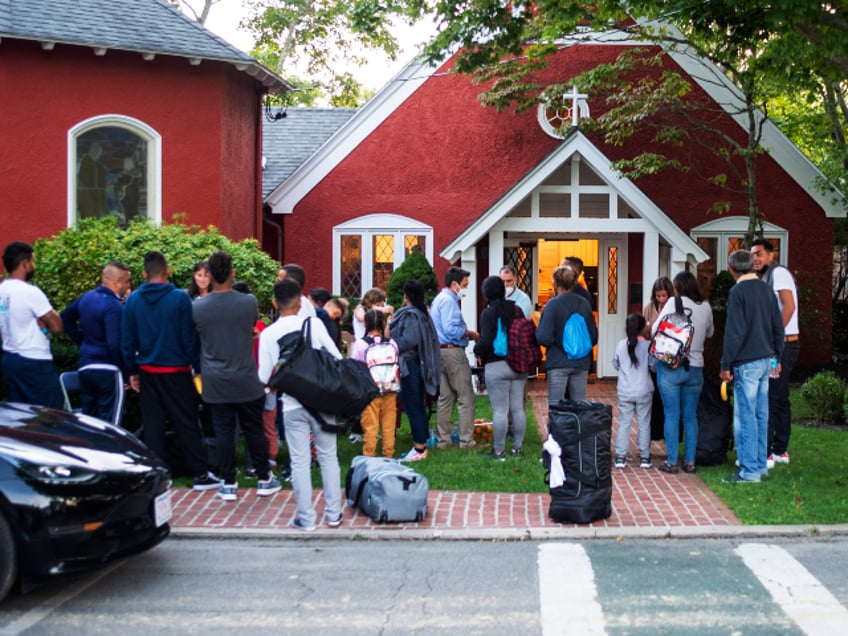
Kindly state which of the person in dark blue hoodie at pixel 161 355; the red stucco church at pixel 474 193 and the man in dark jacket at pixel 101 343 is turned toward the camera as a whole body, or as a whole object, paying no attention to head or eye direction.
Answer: the red stucco church

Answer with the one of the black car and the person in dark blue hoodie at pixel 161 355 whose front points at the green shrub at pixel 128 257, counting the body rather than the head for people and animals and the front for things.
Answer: the person in dark blue hoodie

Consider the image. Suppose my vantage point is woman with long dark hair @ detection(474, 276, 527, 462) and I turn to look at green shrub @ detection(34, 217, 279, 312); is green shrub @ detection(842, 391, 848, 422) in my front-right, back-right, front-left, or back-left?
back-right

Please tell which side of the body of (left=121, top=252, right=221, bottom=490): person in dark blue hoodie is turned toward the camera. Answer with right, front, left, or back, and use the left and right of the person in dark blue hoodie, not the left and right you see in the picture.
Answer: back

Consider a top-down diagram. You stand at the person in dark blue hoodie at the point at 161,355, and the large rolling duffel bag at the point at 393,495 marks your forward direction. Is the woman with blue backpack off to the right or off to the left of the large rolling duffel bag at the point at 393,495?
left

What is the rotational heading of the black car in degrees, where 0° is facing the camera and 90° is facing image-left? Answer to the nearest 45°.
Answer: approximately 315°

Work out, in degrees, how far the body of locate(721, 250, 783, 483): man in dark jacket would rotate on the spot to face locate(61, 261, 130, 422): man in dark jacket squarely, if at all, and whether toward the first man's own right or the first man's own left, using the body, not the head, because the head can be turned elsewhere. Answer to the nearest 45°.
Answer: approximately 45° to the first man's own left

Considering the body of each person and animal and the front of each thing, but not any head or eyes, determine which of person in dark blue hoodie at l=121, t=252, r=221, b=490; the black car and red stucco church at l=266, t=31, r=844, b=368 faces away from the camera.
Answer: the person in dark blue hoodie

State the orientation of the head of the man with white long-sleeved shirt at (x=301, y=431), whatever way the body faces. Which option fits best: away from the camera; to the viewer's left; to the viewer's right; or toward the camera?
away from the camera

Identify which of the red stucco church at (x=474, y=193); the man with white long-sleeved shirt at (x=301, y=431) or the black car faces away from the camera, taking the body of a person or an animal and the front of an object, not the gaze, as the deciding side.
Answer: the man with white long-sleeved shirt

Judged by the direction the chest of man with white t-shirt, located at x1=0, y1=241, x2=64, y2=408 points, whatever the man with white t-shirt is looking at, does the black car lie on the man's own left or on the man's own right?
on the man's own right

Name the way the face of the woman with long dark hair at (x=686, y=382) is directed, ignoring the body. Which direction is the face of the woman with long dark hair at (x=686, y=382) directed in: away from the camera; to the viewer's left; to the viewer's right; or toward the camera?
away from the camera

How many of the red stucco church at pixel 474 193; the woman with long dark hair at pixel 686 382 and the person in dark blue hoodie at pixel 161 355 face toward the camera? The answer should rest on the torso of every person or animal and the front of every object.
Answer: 1

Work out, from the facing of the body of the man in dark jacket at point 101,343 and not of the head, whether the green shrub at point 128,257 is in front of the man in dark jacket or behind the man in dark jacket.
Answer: in front

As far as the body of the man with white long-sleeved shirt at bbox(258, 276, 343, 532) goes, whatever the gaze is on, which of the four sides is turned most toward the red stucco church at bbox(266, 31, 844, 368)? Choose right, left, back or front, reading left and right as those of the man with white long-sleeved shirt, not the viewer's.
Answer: front

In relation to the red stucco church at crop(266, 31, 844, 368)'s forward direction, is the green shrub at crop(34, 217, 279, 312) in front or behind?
in front

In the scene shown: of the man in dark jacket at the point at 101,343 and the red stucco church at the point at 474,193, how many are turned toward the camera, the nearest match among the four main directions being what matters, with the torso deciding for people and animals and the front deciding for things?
1

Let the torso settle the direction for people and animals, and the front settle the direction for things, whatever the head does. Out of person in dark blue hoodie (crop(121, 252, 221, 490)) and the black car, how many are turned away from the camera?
1

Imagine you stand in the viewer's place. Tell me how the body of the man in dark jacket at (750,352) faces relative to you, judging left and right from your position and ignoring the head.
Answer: facing away from the viewer and to the left of the viewer

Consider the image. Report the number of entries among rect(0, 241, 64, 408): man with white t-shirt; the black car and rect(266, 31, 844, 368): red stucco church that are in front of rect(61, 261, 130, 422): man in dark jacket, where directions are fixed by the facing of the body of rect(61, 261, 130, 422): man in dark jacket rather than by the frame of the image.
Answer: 1

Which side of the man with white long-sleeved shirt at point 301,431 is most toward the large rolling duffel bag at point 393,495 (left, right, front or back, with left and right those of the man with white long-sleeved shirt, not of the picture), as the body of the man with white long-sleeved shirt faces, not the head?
right

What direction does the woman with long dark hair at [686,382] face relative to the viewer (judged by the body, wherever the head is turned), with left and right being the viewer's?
facing away from the viewer and to the left of the viewer
